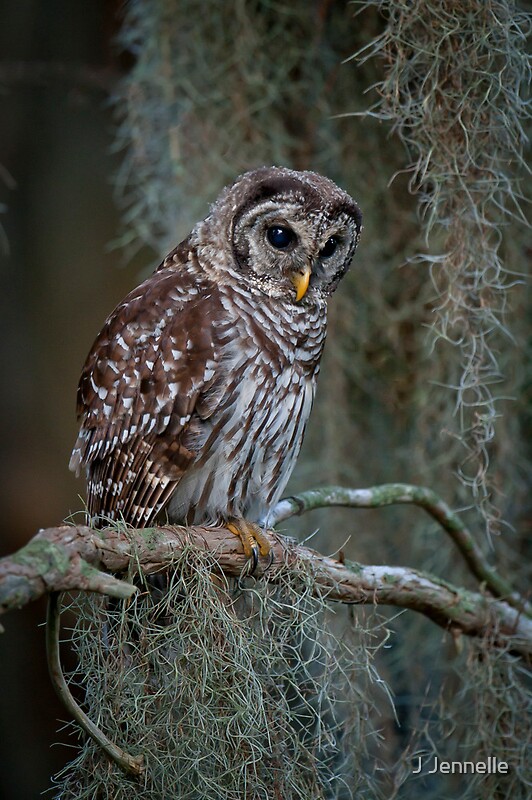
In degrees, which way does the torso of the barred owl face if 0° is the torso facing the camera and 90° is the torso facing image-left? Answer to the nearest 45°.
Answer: approximately 315°

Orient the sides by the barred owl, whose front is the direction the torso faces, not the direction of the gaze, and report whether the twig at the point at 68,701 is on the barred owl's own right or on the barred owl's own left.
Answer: on the barred owl's own right
